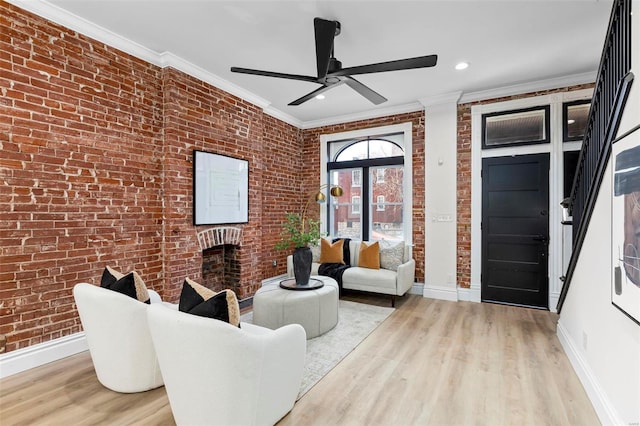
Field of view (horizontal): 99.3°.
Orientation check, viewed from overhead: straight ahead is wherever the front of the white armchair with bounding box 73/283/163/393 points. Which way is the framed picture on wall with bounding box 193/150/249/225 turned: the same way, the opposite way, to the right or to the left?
to the right

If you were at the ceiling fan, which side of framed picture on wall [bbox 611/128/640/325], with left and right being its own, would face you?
front

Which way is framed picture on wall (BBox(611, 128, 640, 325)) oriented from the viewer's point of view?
to the viewer's left

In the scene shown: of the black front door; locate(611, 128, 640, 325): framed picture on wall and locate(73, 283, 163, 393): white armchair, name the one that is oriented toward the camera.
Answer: the black front door

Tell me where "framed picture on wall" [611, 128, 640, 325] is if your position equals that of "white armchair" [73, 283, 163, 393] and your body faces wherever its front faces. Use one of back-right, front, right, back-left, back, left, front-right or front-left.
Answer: right

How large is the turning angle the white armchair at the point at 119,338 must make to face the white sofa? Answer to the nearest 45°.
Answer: approximately 45° to its right

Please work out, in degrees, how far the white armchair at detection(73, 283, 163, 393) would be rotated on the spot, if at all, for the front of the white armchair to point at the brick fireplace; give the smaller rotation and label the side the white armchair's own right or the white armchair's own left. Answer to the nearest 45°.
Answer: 0° — it already faces it

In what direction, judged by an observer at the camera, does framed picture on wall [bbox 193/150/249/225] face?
facing the viewer and to the right of the viewer

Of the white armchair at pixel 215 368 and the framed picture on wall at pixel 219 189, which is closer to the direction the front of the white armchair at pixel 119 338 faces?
the framed picture on wall

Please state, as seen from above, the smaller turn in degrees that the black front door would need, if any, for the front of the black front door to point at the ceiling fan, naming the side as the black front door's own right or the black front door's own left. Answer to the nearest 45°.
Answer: approximately 45° to the black front door's own right

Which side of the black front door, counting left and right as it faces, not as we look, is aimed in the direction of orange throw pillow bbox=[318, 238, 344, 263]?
right

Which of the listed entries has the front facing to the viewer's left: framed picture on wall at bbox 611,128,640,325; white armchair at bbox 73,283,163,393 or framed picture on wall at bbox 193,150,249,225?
framed picture on wall at bbox 611,128,640,325

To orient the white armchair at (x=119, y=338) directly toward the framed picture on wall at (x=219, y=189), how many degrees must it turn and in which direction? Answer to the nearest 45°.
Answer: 0° — it already faces it

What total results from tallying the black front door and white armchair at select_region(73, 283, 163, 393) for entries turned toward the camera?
1

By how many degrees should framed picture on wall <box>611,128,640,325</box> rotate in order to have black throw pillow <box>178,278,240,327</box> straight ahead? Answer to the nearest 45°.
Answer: approximately 45° to its left

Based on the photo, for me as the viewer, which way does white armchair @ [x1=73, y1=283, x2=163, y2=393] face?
facing away from the viewer and to the right of the viewer

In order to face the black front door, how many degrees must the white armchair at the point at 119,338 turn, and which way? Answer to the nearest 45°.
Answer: approximately 45° to its right

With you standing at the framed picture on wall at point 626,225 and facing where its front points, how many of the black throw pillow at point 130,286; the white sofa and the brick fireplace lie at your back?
0

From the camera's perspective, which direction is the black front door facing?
toward the camera
